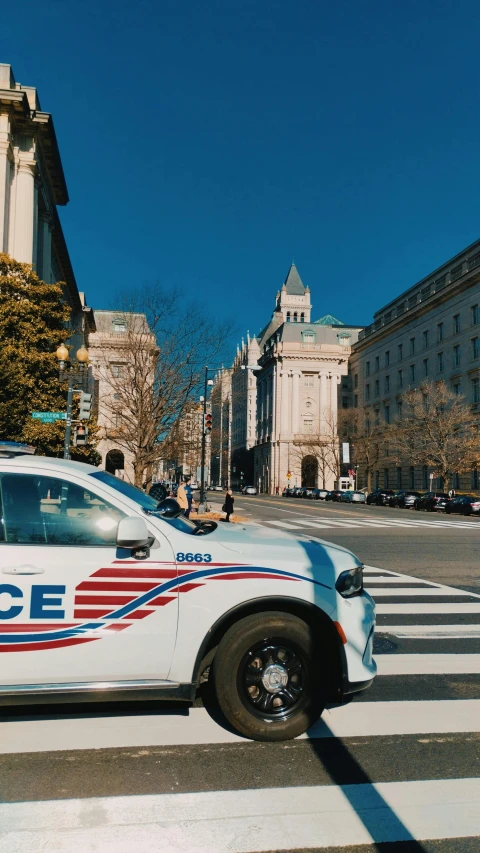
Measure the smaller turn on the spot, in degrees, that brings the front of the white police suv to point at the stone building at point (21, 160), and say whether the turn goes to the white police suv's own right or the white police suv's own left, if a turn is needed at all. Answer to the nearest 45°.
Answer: approximately 90° to the white police suv's own left

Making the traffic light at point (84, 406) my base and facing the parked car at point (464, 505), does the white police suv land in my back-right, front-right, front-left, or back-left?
back-right

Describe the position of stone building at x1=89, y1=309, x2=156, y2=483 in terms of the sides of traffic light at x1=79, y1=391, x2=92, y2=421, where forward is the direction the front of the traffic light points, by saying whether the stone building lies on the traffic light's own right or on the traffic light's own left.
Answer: on the traffic light's own left

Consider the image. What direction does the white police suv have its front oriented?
to the viewer's right

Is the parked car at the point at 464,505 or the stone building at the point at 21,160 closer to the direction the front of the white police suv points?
the parked car

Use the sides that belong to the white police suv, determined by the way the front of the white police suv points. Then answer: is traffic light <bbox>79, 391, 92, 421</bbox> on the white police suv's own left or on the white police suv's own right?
on the white police suv's own left
